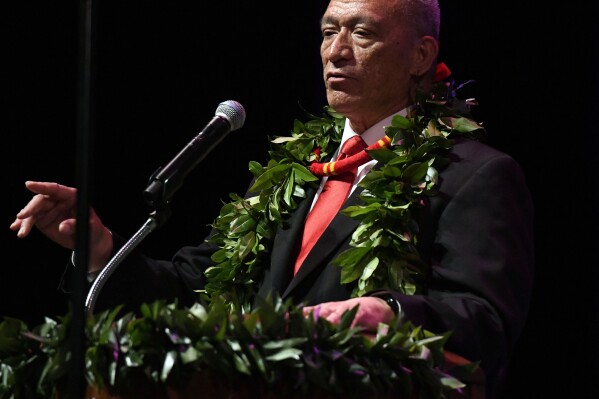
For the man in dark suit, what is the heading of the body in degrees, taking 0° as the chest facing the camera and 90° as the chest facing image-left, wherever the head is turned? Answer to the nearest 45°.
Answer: approximately 45°

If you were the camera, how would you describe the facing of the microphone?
facing to the right of the viewer

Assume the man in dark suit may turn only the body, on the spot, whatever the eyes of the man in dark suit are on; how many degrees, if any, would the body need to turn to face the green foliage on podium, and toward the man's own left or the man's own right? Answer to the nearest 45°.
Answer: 0° — they already face it
